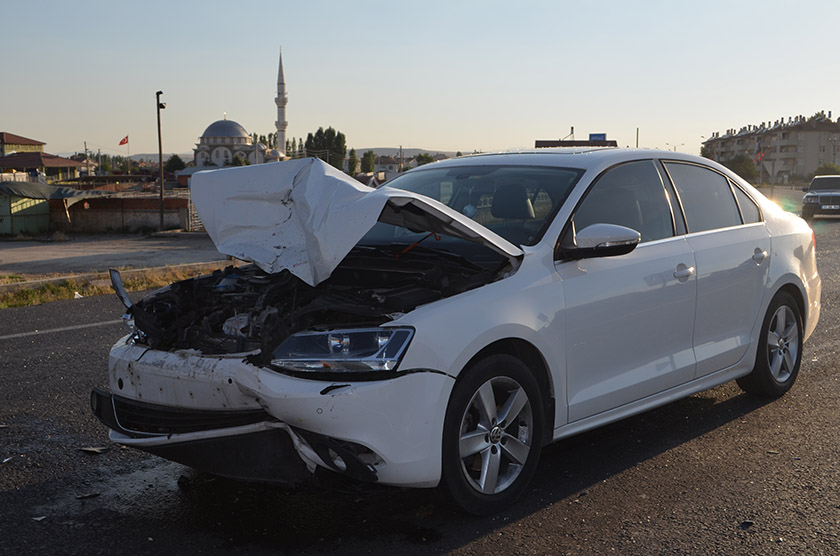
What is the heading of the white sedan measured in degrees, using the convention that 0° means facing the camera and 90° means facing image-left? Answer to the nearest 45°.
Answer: approximately 45°
